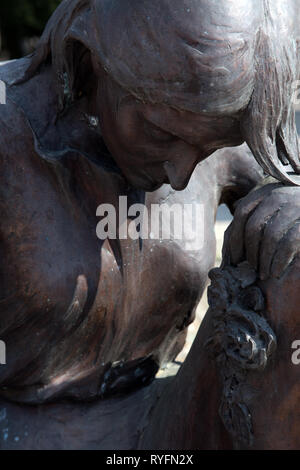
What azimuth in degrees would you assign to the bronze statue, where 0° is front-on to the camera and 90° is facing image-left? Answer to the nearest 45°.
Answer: approximately 315°
